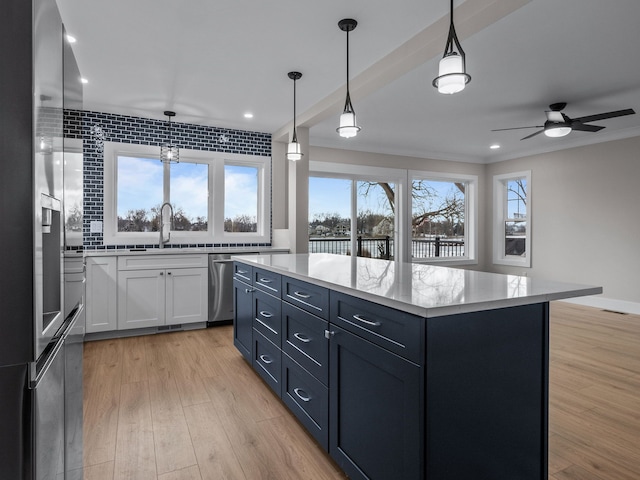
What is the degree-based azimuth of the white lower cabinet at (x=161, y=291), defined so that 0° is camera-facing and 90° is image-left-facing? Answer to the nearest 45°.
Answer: approximately 0°

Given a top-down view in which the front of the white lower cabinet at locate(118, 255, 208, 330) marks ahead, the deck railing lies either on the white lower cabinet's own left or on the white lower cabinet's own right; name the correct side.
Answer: on the white lower cabinet's own left

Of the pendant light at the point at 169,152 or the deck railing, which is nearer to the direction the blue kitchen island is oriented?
the pendant light

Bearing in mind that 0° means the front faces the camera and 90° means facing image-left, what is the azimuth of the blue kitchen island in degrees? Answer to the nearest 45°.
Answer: approximately 45°

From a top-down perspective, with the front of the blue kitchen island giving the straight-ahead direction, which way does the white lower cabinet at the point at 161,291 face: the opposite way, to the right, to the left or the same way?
to the left

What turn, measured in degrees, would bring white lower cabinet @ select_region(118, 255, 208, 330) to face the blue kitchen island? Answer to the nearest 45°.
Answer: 0° — it already faces it

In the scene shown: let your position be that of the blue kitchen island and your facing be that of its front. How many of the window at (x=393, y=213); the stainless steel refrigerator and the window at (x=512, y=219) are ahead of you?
1

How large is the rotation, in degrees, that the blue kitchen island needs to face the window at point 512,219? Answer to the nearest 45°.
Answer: approximately 135° to its right

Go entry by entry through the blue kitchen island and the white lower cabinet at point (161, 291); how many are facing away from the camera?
0

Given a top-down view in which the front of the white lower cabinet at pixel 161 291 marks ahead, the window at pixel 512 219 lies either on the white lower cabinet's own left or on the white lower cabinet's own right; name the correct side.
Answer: on the white lower cabinet's own left
